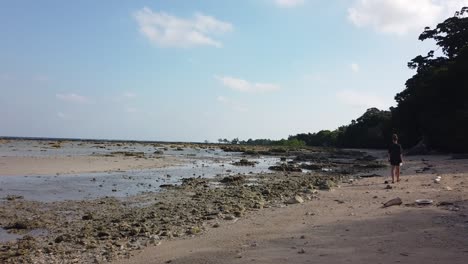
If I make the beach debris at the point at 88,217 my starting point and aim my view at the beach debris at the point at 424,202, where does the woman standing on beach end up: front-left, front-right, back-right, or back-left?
front-left

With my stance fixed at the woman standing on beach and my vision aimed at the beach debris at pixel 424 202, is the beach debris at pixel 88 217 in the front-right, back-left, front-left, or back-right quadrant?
front-right

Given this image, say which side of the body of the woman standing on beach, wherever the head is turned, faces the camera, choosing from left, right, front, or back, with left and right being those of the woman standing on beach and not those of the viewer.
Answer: back

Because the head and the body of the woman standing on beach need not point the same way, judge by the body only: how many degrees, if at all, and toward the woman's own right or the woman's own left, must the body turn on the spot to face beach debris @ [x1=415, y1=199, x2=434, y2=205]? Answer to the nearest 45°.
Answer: approximately 180°

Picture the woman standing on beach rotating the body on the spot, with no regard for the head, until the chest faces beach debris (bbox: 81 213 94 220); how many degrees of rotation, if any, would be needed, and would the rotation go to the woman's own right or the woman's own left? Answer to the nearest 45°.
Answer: approximately 135° to the woman's own left
